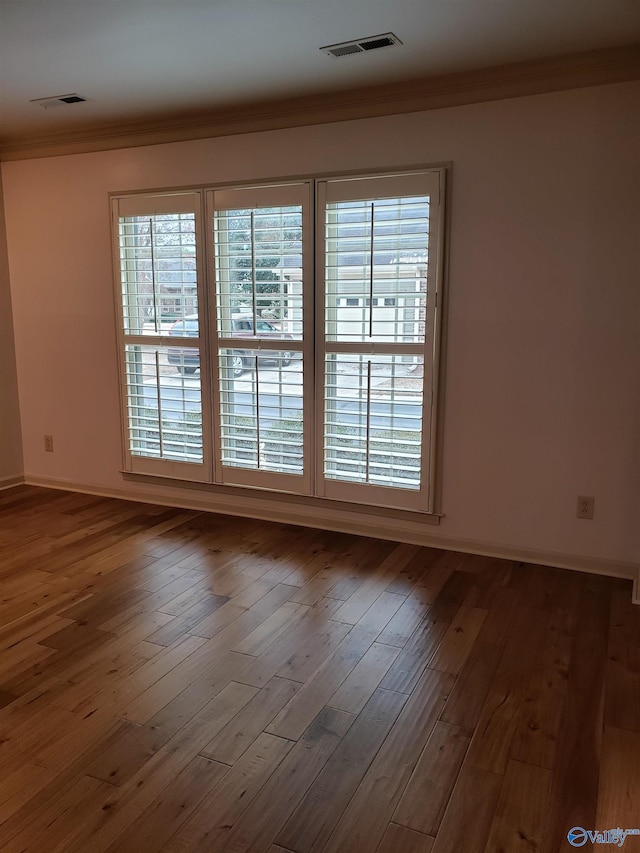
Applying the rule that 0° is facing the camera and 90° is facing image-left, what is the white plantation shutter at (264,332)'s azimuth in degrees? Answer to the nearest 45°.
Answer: approximately 45°

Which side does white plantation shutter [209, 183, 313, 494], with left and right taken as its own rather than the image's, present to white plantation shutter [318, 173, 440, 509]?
left

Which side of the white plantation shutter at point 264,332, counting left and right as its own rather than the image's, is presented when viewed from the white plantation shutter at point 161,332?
right
